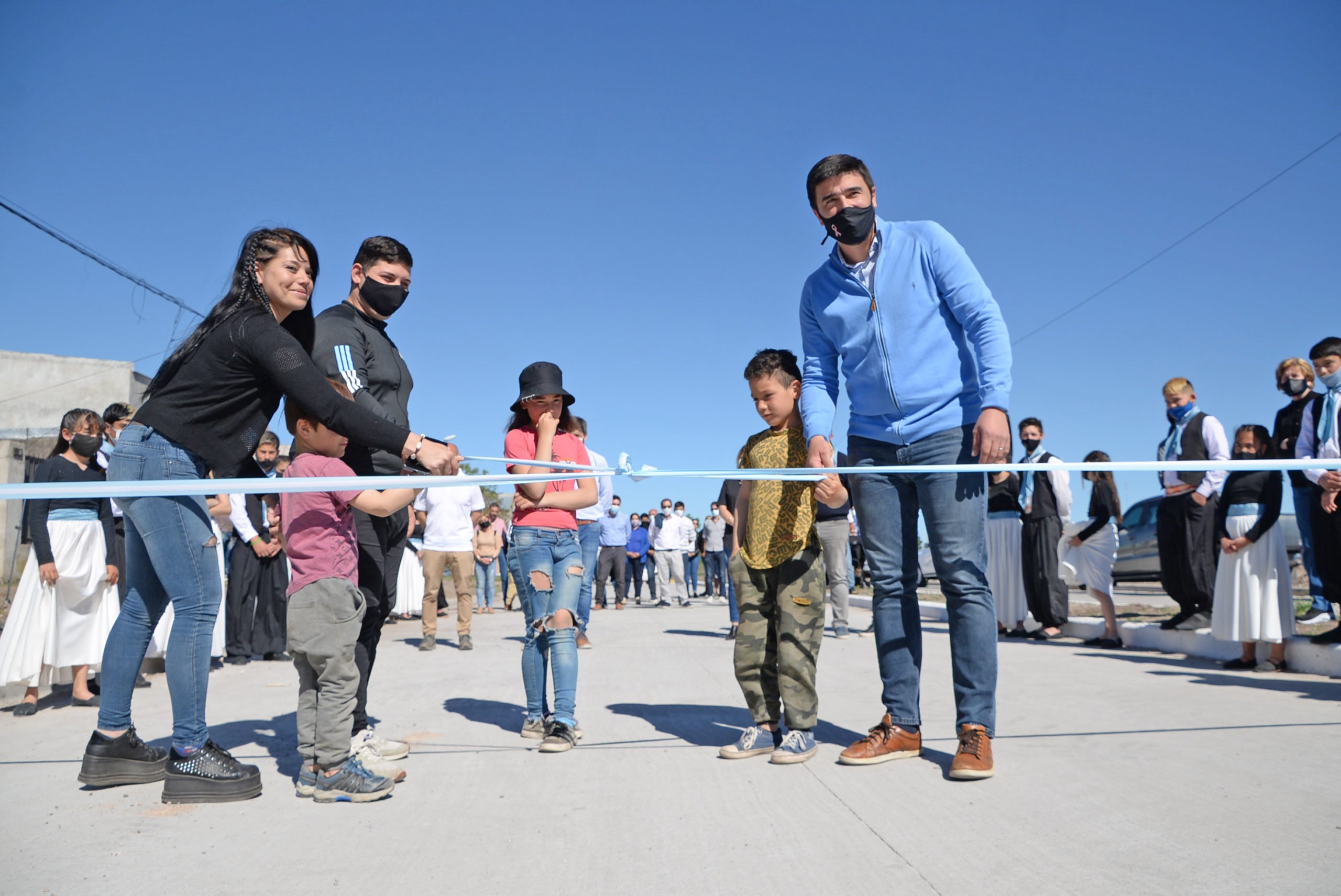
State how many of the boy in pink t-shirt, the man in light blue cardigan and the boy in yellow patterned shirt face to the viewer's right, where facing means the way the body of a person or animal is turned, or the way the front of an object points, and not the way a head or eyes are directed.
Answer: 1

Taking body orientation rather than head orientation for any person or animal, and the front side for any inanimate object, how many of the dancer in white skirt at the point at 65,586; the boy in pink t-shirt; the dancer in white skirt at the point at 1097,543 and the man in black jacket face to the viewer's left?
1

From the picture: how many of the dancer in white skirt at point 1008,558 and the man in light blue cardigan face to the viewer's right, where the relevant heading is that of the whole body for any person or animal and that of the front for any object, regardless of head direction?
0

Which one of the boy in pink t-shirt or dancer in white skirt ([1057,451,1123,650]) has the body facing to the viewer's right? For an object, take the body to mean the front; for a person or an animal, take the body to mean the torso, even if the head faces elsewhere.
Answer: the boy in pink t-shirt

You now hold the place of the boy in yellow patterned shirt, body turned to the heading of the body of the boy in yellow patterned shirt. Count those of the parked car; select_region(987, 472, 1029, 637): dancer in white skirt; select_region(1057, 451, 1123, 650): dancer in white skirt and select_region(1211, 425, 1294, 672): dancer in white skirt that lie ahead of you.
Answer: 0

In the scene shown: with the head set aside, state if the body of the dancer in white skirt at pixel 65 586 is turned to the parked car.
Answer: no

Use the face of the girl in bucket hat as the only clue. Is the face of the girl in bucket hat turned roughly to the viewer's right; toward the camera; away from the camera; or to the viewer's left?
toward the camera

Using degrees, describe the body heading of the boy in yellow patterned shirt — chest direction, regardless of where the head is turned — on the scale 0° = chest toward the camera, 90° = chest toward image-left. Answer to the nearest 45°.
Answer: approximately 45°

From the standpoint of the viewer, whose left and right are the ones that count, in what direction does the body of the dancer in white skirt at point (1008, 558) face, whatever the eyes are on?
facing the viewer and to the left of the viewer

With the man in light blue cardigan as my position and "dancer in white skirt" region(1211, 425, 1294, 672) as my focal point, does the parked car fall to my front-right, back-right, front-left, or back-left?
front-left

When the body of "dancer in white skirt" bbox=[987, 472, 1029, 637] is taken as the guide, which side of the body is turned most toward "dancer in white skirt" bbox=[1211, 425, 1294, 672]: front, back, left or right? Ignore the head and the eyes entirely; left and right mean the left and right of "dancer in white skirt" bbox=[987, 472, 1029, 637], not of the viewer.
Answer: left

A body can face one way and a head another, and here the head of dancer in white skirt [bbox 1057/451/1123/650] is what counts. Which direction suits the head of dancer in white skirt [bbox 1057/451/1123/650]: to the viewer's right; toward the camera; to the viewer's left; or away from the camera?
to the viewer's left

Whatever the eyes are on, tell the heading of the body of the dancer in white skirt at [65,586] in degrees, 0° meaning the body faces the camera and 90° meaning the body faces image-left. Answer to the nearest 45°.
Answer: approximately 315°

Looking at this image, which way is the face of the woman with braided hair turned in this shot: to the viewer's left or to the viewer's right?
to the viewer's right

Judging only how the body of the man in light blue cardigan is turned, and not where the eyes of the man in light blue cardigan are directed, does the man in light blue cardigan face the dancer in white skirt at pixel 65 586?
no

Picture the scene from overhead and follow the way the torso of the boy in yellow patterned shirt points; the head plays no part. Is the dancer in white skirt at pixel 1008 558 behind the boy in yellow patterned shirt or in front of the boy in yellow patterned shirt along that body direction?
behind

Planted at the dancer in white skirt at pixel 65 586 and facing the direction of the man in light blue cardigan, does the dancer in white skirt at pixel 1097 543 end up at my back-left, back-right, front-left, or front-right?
front-left

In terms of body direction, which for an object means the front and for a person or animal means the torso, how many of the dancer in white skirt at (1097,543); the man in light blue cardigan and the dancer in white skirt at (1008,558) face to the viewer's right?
0

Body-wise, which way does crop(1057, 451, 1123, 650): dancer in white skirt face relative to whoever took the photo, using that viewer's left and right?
facing to the left of the viewer
